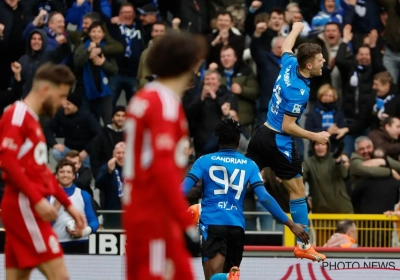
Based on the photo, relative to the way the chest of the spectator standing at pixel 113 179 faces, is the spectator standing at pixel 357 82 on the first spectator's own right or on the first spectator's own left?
on the first spectator's own left

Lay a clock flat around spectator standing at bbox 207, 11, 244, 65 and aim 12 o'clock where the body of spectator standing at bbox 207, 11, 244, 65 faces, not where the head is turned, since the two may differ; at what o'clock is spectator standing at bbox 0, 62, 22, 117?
spectator standing at bbox 0, 62, 22, 117 is roughly at 3 o'clock from spectator standing at bbox 207, 11, 244, 65.

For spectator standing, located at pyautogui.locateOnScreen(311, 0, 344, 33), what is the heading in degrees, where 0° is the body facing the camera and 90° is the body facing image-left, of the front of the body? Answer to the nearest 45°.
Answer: approximately 0°

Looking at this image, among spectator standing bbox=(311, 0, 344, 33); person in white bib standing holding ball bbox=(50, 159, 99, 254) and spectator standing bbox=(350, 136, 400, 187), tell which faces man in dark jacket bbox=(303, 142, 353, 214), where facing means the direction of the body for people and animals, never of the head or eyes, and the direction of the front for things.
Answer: spectator standing bbox=(311, 0, 344, 33)

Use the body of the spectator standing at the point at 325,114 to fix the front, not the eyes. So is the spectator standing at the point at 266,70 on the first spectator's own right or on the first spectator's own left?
on the first spectator's own right
